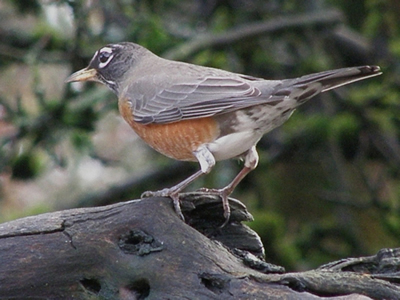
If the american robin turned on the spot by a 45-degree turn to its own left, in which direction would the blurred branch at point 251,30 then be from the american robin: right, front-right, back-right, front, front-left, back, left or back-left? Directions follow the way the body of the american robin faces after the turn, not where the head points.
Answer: back-right

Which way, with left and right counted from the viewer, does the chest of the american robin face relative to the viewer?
facing to the left of the viewer
